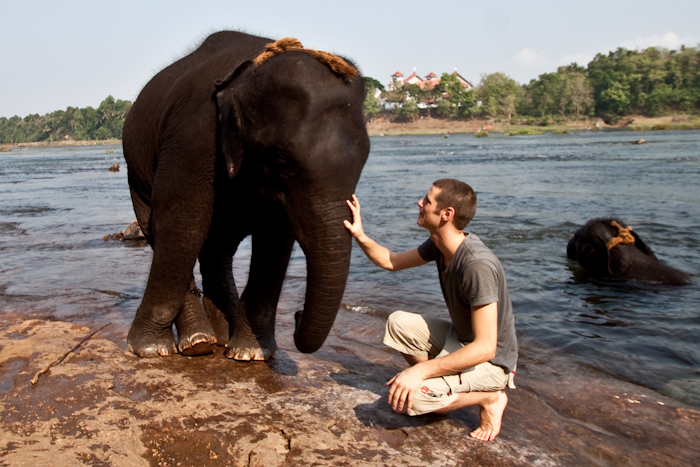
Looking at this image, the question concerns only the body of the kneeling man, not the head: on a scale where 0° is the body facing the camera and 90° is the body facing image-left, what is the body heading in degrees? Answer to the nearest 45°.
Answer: approximately 90°

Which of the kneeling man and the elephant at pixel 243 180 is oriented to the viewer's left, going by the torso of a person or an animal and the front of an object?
the kneeling man

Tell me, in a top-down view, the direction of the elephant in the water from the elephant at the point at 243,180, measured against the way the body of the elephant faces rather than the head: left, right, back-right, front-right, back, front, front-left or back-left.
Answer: left

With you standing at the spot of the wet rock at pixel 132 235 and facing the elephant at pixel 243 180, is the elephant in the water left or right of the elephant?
left

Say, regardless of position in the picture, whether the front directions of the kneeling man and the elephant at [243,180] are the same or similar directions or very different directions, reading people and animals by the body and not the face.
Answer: very different directions

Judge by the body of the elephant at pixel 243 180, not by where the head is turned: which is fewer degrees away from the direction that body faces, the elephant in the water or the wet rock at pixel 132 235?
the elephant in the water

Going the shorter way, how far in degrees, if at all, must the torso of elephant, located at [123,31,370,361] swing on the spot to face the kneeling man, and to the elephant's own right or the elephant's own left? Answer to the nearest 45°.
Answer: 0° — it already faces them

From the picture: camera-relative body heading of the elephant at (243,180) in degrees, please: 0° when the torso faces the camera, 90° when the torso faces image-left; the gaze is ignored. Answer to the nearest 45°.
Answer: approximately 315°

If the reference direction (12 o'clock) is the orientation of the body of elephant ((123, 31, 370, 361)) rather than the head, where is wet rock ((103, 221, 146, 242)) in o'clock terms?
The wet rock is roughly at 7 o'clock from the elephant.

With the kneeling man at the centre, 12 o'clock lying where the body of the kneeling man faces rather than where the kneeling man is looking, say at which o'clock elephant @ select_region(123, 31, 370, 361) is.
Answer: The elephant is roughly at 1 o'clock from the kneeling man.

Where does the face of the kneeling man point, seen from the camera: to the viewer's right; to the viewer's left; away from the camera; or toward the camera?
to the viewer's left

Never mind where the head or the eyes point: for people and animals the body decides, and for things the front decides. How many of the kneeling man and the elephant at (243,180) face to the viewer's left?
1

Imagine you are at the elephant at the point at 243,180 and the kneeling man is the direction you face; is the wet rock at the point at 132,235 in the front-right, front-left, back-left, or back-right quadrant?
back-left
